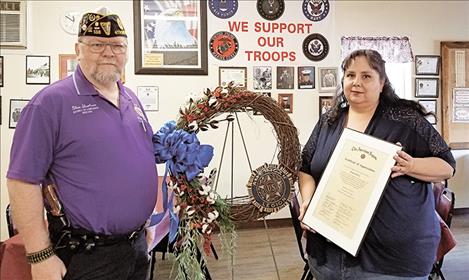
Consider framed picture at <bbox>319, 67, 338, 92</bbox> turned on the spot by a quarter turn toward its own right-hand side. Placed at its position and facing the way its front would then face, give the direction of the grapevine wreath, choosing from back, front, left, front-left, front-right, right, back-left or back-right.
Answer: left

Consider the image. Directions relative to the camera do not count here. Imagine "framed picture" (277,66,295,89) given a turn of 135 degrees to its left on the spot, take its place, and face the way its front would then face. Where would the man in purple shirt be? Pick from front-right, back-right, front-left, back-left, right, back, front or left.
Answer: back-right

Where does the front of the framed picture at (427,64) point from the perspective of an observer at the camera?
facing the viewer

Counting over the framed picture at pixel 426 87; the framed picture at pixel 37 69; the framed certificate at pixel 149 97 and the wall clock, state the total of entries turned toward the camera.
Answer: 4

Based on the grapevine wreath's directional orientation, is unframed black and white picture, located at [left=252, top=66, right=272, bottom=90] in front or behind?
behind

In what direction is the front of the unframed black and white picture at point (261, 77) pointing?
toward the camera

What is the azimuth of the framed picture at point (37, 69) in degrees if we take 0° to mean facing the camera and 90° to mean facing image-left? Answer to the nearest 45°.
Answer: approximately 0°

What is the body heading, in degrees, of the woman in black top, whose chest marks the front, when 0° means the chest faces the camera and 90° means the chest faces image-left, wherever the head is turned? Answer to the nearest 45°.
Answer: approximately 45°

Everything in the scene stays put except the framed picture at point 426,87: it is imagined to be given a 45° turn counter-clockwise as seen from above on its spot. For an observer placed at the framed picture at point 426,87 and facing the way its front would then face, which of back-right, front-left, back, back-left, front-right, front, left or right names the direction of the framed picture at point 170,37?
right
